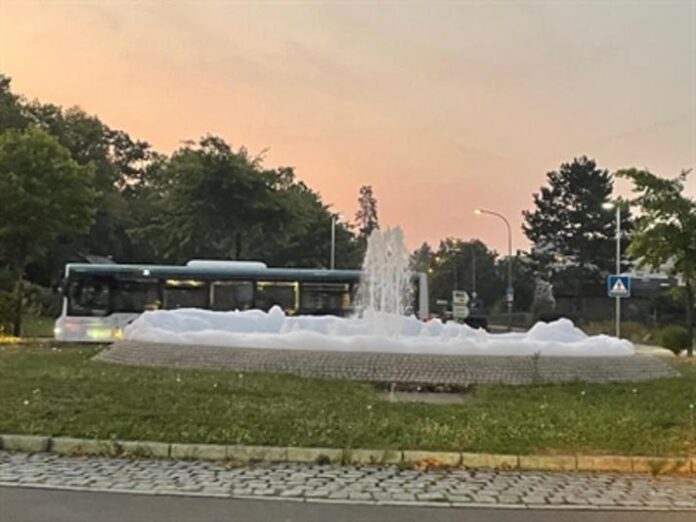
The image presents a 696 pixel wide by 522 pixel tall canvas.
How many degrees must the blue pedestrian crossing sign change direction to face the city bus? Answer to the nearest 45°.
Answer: approximately 45° to its right

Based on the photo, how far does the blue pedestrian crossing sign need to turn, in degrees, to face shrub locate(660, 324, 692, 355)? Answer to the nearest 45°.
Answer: approximately 90° to its left

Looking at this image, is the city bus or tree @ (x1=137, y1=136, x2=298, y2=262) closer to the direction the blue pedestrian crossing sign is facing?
the city bus

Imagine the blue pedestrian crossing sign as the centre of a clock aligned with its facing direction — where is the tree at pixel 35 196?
The tree is roughly at 2 o'clock from the blue pedestrian crossing sign.

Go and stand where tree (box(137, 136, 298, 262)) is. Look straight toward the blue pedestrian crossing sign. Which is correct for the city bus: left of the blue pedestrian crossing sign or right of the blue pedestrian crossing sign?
right

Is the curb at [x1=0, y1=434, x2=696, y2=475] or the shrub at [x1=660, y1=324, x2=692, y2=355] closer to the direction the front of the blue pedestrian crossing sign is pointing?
the curb

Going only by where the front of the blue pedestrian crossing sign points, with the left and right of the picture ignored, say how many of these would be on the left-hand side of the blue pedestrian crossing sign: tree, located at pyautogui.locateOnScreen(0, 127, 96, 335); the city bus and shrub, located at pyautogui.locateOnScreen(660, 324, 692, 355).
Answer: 1

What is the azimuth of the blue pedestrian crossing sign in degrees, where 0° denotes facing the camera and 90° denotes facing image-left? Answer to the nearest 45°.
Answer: approximately 0°
